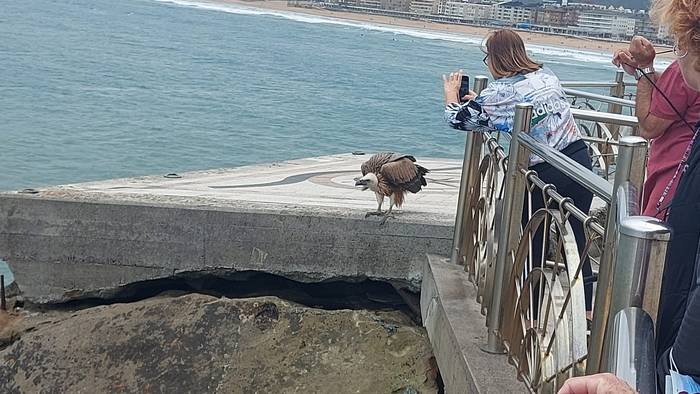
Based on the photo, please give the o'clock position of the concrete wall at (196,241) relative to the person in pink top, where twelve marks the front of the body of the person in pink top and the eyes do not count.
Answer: The concrete wall is roughly at 1 o'clock from the person in pink top.

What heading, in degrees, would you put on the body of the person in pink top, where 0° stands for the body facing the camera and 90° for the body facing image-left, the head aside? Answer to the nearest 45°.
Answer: approximately 90°

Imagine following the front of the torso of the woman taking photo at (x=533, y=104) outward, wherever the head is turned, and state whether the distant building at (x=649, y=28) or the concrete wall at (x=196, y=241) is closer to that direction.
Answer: the concrete wall

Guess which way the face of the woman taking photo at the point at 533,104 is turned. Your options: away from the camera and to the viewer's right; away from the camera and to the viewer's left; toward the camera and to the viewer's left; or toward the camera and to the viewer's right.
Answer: away from the camera and to the viewer's left

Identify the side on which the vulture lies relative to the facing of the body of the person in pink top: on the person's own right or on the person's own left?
on the person's own right

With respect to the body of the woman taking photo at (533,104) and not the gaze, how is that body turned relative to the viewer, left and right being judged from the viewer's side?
facing away from the viewer and to the left of the viewer
